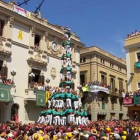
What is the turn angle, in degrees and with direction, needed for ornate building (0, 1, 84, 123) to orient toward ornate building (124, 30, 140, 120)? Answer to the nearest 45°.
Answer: approximately 45° to its left

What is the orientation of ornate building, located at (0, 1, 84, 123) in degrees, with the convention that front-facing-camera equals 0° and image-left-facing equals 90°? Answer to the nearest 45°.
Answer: approximately 315°

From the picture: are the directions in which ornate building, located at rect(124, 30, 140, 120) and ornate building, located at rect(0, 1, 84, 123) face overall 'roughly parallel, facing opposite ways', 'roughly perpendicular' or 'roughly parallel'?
roughly perpendicular

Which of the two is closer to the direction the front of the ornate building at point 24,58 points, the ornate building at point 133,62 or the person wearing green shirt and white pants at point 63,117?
the person wearing green shirt and white pants
